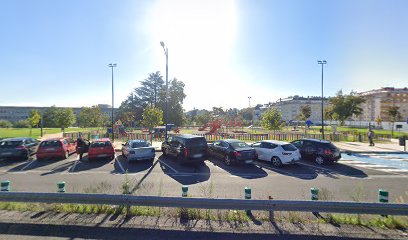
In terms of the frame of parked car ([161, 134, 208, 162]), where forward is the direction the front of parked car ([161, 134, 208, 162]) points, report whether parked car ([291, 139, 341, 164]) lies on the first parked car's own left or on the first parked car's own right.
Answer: on the first parked car's own right
